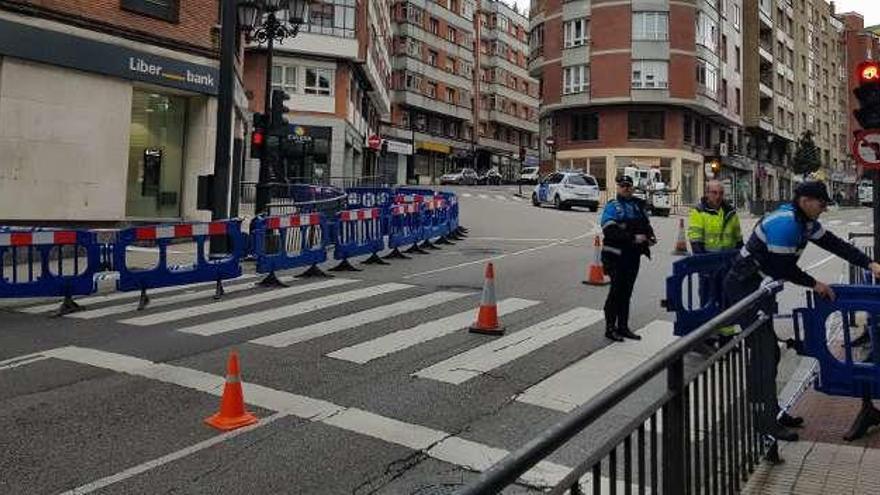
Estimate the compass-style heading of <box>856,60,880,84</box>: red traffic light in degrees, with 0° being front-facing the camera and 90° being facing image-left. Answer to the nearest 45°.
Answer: approximately 0°

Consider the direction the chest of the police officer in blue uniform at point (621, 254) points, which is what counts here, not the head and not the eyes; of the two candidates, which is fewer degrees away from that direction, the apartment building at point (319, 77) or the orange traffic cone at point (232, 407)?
the orange traffic cone

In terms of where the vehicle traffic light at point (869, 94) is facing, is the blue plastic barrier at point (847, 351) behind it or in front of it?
in front

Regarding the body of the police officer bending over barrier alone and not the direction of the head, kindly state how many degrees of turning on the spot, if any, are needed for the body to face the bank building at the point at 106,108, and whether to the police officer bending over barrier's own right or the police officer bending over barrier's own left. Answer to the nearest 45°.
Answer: approximately 135° to the police officer bending over barrier's own left
